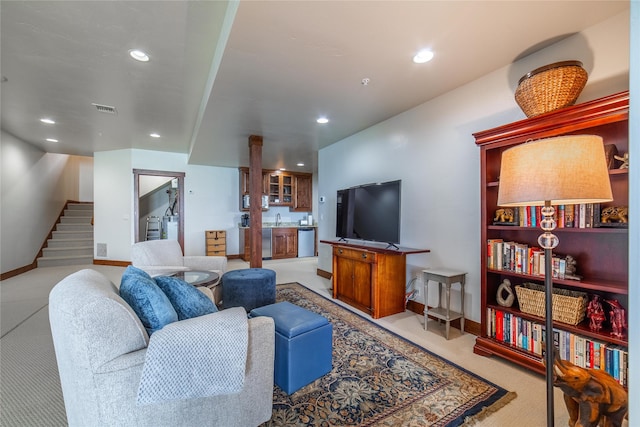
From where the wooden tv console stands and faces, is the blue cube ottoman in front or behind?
in front

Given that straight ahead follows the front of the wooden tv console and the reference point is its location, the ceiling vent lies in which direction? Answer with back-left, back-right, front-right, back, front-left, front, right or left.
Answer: front-right

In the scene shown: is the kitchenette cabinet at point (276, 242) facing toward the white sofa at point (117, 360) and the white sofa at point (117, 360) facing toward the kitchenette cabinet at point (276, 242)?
no

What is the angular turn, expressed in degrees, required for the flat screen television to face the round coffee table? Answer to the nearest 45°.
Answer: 0° — it already faces it

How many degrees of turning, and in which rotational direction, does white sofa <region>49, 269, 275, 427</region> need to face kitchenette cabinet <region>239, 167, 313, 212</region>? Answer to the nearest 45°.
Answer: approximately 45° to its left

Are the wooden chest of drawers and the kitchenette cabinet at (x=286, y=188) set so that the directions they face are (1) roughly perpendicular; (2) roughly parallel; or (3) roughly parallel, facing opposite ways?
roughly parallel

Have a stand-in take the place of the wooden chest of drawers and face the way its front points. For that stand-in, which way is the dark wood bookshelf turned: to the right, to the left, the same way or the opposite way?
to the right

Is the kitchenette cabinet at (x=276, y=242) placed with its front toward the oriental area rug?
yes

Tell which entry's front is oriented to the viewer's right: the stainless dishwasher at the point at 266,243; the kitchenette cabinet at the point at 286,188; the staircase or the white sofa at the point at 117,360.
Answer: the white sofa

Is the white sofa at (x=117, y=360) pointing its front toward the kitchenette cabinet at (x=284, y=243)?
no

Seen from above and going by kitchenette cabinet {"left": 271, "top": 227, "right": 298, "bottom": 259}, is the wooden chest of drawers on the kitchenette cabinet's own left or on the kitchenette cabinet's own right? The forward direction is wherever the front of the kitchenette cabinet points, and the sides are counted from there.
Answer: on the kitchenette cabinet's own right

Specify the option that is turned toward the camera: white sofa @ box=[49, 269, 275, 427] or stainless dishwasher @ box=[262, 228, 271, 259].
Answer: the stainless dishwasher

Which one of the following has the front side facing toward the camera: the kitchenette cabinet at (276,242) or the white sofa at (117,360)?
the kitchenette cabinet

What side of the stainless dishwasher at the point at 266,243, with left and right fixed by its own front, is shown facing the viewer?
front

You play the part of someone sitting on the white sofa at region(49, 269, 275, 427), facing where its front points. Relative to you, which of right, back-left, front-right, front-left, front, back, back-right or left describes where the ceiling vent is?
left

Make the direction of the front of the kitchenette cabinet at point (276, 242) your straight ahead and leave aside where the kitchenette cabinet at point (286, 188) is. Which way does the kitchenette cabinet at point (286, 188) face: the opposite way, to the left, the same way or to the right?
the same way

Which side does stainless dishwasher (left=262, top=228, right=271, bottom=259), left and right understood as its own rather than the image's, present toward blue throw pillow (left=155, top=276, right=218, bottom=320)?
front

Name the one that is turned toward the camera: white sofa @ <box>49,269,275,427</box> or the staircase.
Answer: the staircase

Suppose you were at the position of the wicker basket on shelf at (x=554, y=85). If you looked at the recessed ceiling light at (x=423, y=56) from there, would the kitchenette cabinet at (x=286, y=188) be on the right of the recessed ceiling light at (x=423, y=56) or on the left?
right

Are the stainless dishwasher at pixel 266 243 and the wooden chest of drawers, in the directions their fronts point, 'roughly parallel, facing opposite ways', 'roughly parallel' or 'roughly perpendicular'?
roughly parallel

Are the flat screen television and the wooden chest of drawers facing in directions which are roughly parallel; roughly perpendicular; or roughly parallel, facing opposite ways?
roughly perpendicular

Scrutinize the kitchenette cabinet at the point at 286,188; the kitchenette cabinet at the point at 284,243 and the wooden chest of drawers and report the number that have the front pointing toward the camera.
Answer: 3
